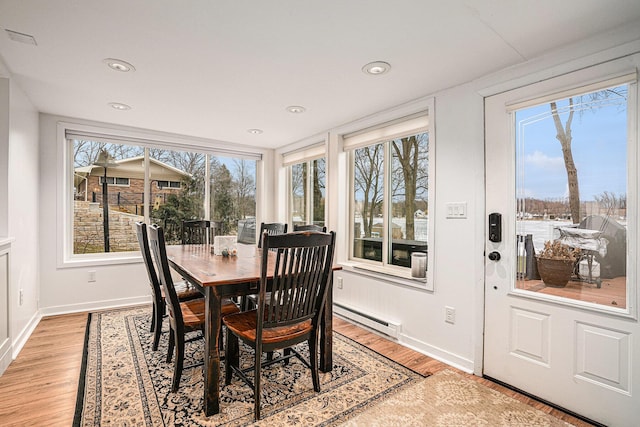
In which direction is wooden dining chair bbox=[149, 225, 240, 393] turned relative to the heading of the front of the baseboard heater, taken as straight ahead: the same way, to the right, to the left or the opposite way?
the opposite way

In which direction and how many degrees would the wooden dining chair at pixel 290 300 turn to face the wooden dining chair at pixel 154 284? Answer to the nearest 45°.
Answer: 0° — it already faces it

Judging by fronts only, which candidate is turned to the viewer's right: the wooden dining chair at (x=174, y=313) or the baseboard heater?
the wooden dining chair

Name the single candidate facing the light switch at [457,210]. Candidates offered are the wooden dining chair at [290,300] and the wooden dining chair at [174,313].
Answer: the wooden dining chair at [174,313]

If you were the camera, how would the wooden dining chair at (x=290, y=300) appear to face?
facing away from the viewer and to the left of the viewer

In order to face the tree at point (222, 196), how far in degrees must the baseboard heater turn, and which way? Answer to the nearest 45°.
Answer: approximately 90° to its right

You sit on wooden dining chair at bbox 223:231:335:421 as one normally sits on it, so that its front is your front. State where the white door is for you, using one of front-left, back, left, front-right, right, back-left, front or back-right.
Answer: back-right

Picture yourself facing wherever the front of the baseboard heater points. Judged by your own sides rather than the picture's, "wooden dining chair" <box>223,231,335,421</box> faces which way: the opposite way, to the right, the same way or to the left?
to the right

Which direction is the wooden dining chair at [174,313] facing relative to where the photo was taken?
to the viewer's right

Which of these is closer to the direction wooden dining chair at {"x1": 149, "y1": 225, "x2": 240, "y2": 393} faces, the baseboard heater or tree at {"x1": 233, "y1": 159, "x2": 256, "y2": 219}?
the baseboard heater

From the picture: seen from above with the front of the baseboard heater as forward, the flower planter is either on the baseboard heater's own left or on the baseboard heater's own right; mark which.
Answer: on the baseboard heater's own left

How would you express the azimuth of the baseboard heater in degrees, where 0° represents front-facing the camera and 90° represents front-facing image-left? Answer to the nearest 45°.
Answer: approximately 45°

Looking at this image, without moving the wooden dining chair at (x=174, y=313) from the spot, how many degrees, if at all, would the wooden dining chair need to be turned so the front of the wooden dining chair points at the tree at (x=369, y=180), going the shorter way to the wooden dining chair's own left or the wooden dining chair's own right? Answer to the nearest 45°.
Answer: approximately 45° to the wooden dining chair's own left

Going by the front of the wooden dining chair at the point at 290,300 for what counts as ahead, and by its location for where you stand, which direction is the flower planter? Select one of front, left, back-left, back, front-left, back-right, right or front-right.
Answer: back-right
